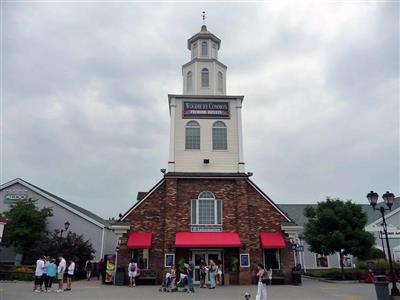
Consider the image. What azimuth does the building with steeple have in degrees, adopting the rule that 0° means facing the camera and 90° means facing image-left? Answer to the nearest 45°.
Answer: approximately 0°

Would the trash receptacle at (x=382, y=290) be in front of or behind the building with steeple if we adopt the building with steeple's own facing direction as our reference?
in front

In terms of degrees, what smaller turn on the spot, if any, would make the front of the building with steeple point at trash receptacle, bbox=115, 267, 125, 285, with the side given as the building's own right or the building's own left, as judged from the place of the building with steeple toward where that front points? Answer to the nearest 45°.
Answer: approximately 90° to the building's own right
